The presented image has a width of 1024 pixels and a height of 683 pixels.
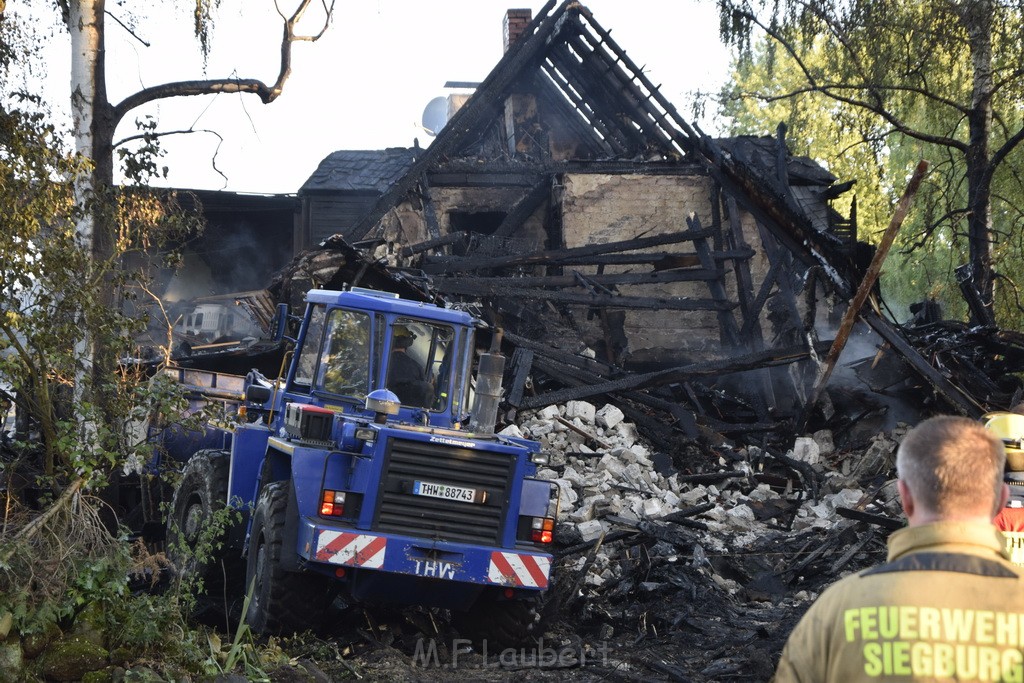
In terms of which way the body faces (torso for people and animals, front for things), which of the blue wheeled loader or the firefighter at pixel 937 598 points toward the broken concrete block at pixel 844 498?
the firefighter

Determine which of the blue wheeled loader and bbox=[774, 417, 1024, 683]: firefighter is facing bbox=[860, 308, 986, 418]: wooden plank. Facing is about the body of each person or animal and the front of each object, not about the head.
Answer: the firefighter

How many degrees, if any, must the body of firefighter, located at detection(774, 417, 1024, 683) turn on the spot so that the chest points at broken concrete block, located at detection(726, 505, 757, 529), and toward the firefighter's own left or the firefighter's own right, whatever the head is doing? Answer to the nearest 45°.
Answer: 0° — they already face it

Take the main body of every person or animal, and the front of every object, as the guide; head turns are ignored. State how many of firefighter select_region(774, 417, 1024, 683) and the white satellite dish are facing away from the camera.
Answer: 1

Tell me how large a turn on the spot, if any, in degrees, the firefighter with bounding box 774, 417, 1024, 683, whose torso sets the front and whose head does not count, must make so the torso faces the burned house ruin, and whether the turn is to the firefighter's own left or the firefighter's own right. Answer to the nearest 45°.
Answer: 0° — they already face it

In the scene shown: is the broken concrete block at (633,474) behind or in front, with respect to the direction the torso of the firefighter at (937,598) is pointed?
in front

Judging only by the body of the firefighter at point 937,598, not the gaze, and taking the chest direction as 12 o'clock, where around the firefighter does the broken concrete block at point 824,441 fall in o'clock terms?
The broken concrete block is roughly at 12 o'clock from the firefighter.

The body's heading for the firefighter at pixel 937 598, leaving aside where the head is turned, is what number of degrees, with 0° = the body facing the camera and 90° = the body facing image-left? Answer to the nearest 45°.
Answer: approximately 180°

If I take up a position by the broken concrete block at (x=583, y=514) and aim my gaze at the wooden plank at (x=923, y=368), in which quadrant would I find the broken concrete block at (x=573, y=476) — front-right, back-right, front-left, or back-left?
front-left

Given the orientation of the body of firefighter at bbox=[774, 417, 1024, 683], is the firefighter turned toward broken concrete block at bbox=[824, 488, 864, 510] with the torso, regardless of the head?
yes

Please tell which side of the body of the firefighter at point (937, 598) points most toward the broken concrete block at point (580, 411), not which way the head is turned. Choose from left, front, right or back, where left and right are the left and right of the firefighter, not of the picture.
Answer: front

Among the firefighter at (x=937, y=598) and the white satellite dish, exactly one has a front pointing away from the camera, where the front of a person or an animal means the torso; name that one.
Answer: the firefighter

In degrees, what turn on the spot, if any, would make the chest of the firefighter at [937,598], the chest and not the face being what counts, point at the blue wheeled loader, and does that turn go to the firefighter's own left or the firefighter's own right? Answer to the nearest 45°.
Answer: approximately 45° to the firefighter's own left
